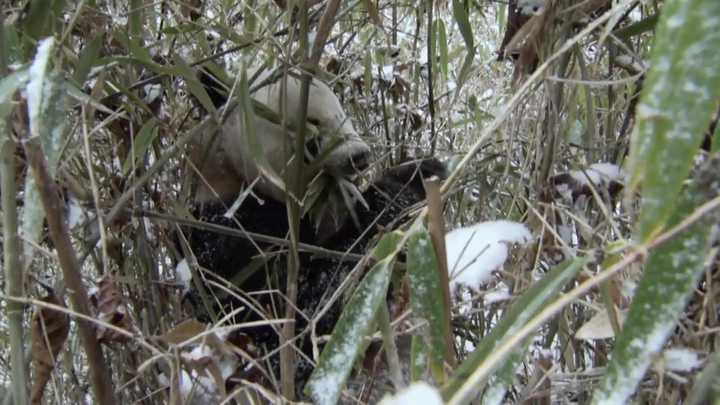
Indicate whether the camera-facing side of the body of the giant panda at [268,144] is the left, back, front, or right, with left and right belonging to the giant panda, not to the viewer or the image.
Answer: right

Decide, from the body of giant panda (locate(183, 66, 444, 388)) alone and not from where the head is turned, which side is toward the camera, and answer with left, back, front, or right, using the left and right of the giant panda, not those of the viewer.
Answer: right
